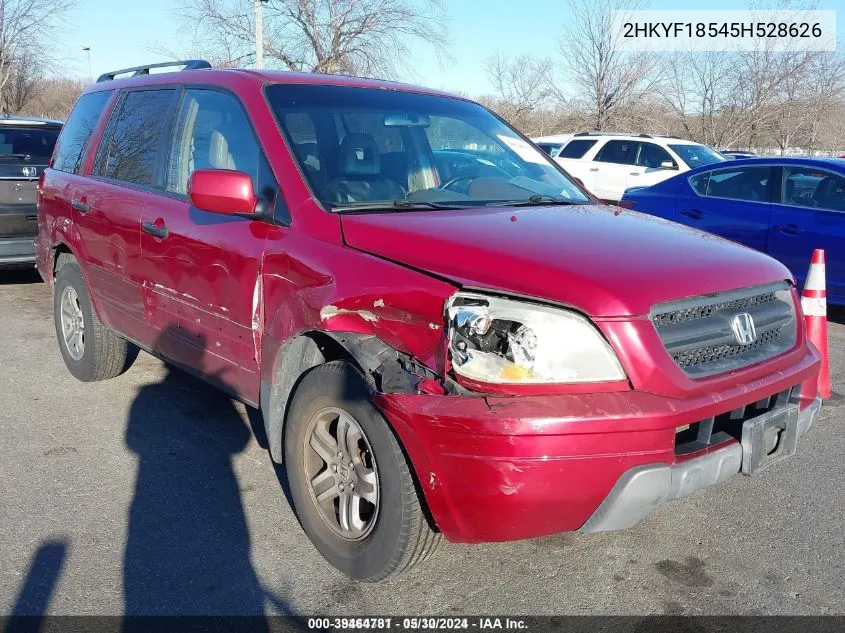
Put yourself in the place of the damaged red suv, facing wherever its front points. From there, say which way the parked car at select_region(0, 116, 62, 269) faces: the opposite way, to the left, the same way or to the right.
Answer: the opposite way

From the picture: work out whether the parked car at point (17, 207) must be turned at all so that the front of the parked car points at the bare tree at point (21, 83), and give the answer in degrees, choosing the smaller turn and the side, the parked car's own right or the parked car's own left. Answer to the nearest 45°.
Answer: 0° — it already faces it

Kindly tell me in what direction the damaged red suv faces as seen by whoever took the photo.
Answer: facing the viewer and to the right of the viewer

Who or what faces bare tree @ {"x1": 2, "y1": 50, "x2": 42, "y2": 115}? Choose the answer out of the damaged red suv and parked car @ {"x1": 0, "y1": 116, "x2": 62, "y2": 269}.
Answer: the parked car

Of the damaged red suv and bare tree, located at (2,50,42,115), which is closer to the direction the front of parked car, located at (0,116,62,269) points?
the bare tree

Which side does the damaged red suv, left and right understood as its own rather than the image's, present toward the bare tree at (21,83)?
back

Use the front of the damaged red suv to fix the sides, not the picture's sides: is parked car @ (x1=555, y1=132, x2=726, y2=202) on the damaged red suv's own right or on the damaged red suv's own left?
on the damaged red suv's own left

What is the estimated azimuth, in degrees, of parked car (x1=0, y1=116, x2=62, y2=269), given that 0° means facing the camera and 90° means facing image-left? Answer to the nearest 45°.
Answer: approximately 180°

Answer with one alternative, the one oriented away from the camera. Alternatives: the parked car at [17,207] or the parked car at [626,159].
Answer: the parked car at [17,207]

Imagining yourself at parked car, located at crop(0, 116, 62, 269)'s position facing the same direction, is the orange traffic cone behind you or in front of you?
behind

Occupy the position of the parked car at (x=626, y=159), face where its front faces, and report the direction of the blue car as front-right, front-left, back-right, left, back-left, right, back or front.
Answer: front-right

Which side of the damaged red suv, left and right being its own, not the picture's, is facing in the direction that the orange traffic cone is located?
left

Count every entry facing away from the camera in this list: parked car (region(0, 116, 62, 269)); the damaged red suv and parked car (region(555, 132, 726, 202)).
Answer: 1

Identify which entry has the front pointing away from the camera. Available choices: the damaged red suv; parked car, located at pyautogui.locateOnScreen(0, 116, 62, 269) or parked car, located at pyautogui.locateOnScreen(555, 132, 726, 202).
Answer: parked car, located at pyautogui.locateOnScreen(0, 116, 62, 269)
